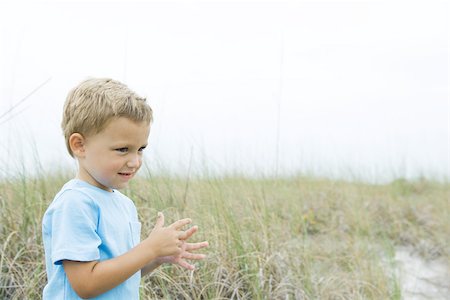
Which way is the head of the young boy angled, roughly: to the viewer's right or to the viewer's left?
to the viewer's right

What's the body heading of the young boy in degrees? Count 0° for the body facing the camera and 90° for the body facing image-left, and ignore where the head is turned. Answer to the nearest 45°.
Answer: approximately 315°
